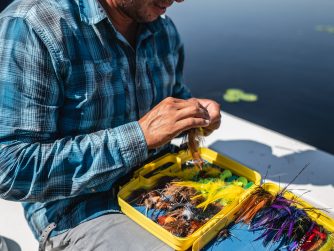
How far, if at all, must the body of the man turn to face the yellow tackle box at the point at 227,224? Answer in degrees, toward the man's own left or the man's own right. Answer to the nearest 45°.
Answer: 0° — they already face it

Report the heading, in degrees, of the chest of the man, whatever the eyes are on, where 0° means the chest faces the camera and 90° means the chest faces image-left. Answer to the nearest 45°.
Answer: approximately 315°

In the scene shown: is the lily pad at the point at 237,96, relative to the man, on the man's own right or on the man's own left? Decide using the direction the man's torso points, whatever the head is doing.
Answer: on the man's own left

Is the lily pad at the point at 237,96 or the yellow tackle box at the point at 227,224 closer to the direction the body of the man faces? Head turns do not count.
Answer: the yellow tackle box
